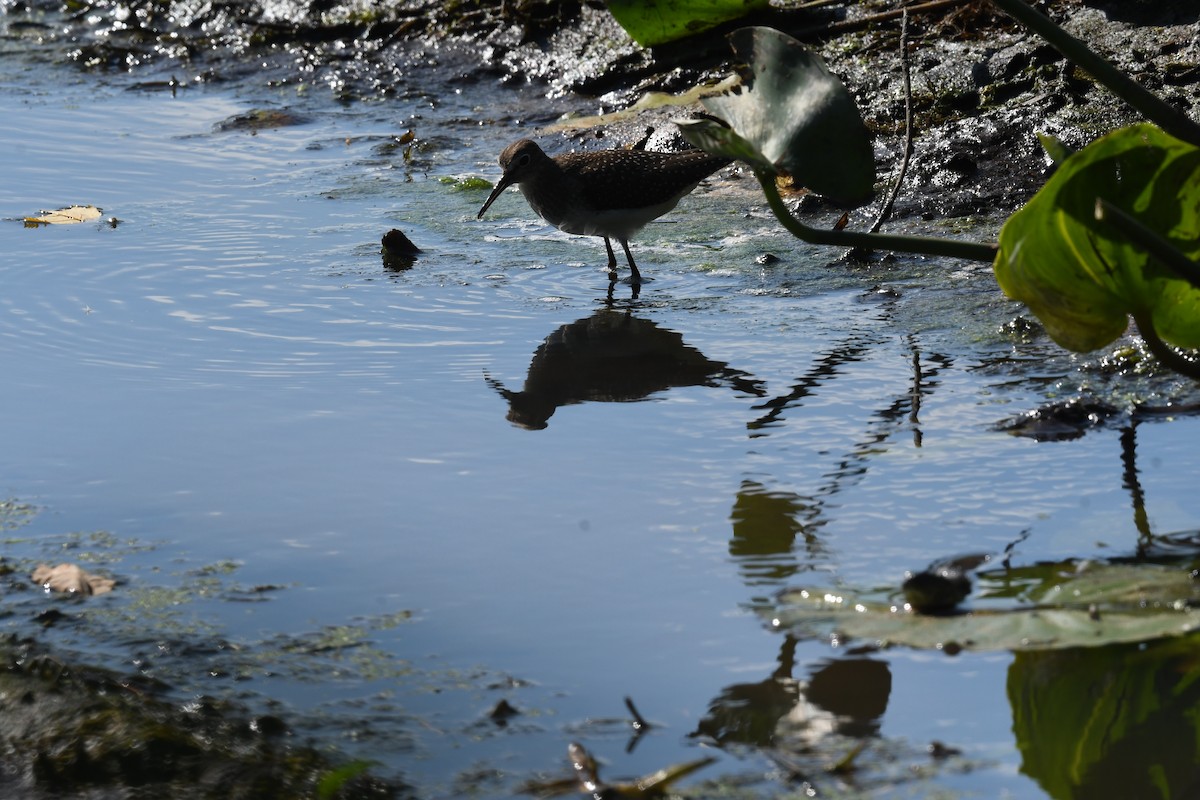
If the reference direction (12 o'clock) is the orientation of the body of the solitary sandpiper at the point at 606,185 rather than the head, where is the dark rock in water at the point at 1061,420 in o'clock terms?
The dark rock in water is roughly at 8 o'clock from the solitary sandpiper.

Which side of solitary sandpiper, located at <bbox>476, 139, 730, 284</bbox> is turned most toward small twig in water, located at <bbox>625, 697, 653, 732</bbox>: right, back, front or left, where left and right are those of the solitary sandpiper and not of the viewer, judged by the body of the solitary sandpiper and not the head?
left

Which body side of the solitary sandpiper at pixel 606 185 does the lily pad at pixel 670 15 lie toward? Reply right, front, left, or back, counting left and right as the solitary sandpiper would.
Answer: right

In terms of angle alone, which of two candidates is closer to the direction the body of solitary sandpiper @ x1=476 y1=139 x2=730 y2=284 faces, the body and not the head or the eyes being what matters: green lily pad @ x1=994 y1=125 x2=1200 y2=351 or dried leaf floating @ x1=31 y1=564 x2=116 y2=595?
the dried leaf floating

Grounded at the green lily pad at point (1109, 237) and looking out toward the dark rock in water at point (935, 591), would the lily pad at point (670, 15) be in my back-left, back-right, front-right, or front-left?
back-right

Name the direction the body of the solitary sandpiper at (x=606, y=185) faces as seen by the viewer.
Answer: to the viewer's left

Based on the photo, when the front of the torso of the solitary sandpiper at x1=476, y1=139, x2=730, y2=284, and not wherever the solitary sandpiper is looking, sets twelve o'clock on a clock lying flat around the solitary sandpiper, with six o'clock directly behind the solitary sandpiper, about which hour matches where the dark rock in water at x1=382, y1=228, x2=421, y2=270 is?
The dark rock in water is roughly at 11 o'clock from the solitary sandpiper.
